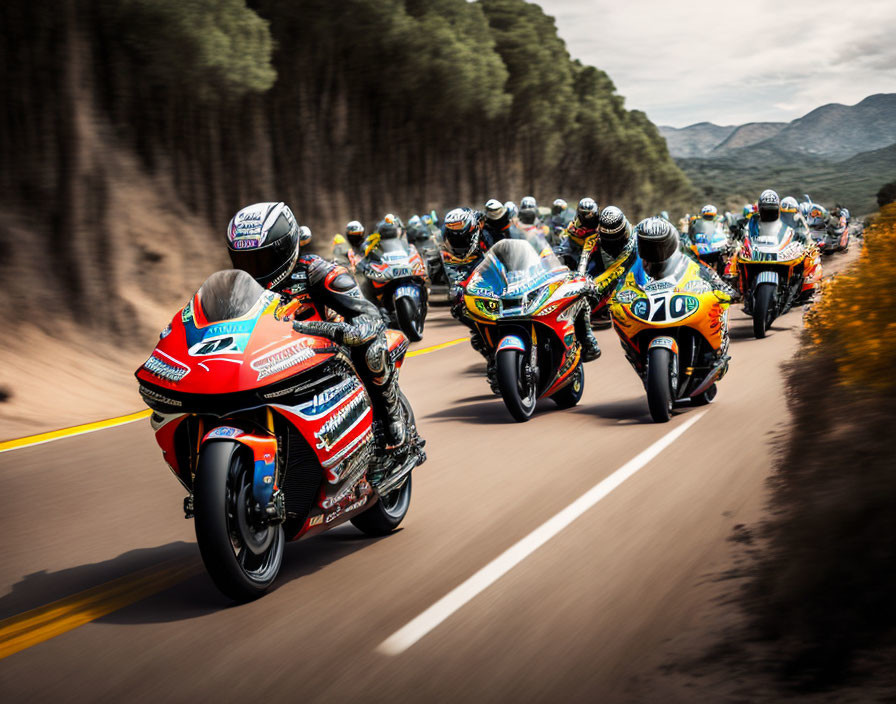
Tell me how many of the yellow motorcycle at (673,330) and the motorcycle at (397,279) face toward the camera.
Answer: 2

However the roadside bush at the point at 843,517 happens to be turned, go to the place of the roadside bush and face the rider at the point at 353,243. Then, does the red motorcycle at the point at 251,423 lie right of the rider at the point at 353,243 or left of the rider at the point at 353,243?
left

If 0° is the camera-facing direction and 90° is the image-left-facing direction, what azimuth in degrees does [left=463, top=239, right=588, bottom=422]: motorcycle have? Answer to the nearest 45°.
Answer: approximately 45°

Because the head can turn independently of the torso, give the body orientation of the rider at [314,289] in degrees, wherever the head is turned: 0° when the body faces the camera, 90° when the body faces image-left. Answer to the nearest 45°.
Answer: approximately 45°

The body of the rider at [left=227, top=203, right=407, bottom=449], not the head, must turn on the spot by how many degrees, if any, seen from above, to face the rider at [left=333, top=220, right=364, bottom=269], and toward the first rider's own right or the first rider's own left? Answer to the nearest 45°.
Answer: approximately 135° to the first rider's own right

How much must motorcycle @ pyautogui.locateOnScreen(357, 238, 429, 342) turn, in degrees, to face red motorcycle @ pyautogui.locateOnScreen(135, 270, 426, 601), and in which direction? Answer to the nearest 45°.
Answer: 0° — it already faces it

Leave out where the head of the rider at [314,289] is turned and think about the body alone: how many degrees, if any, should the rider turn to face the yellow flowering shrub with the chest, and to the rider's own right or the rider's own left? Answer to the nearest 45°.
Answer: approximately 135° to the rider's own left

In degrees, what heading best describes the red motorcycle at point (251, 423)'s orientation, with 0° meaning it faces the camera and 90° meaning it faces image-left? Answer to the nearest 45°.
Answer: approximately 45°

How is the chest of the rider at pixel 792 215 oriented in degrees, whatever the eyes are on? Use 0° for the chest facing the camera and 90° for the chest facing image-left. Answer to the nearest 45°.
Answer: approximately 45°

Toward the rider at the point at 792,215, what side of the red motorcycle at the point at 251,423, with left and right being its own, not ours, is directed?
back

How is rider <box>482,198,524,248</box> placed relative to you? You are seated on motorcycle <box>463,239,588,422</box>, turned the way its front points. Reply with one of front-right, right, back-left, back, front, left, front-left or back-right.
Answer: back-right

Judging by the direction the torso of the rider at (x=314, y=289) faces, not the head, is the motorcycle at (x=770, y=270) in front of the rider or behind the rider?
behind
